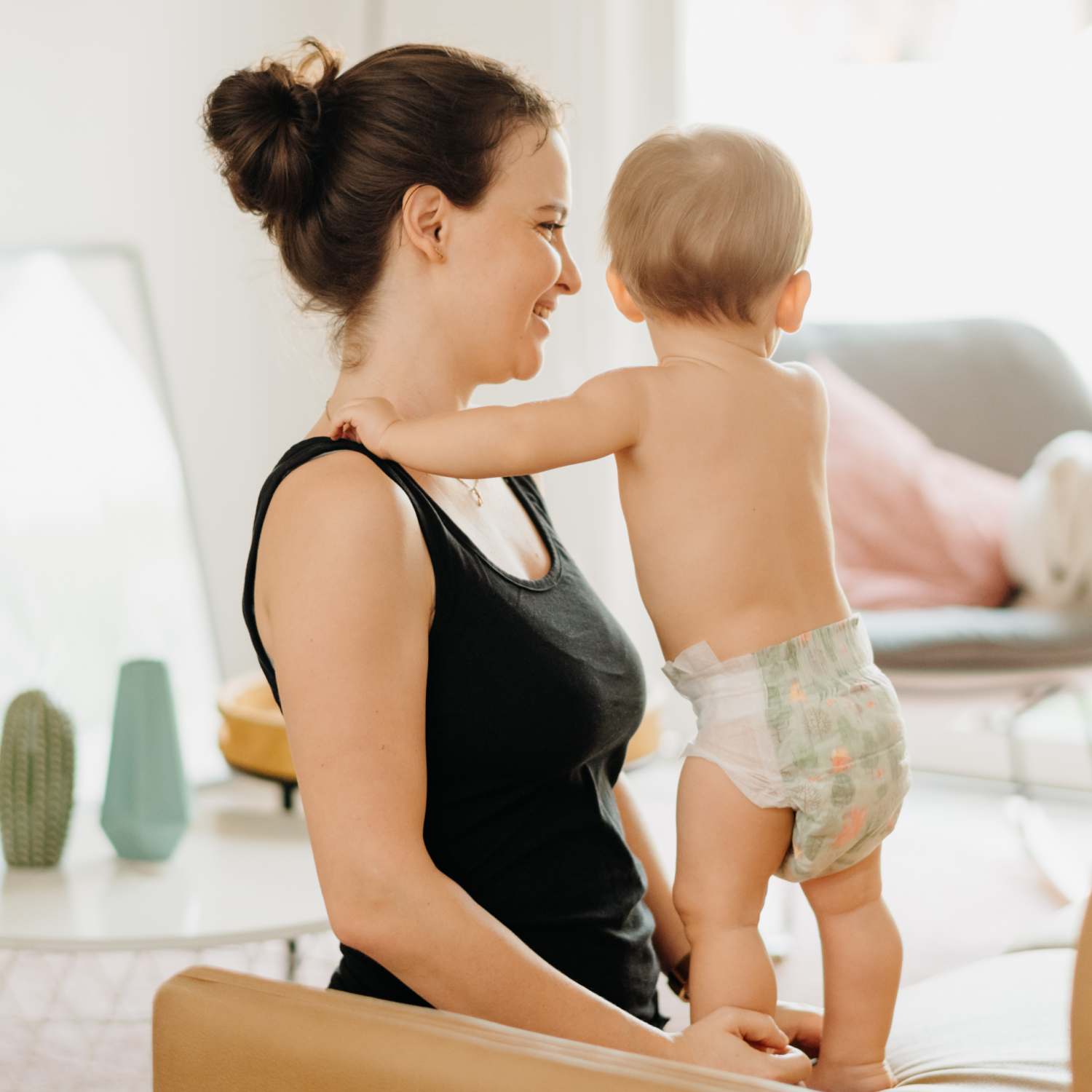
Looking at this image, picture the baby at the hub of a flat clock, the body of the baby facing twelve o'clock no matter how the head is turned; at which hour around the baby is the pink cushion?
The pink cushion is roughly at 2 o'clock from the baby.

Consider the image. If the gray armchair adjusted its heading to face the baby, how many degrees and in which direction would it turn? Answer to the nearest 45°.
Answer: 0° — it already faces them

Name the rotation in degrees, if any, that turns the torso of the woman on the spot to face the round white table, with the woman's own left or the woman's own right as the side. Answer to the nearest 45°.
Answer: approximately 135° to the woman's own left

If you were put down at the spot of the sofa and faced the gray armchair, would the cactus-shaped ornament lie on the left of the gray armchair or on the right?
left

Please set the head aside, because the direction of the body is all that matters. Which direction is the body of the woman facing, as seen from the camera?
to the viewer's right

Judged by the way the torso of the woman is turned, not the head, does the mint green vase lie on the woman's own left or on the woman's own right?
on the woman's own left

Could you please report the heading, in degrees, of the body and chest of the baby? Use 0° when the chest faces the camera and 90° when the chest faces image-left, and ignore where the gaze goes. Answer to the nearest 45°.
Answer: approximately 135°

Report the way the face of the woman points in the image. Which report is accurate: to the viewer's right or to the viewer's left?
to the viewer's right

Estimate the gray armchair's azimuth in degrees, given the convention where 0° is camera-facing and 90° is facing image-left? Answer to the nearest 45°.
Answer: approximately 0°
